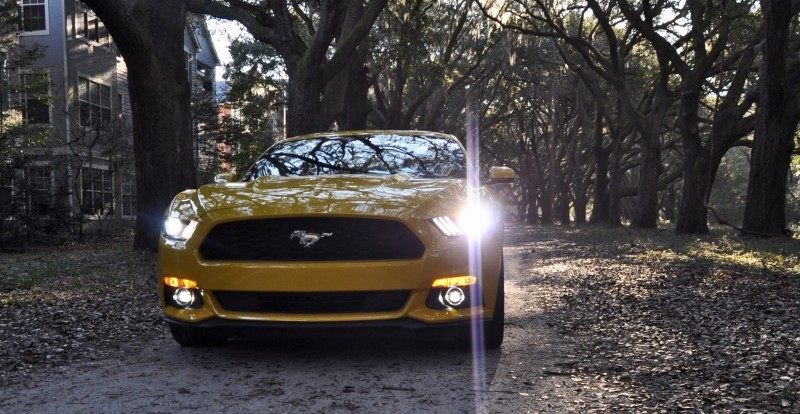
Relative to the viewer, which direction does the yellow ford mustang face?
toward the camera

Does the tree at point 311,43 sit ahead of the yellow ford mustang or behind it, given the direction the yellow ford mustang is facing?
behind
